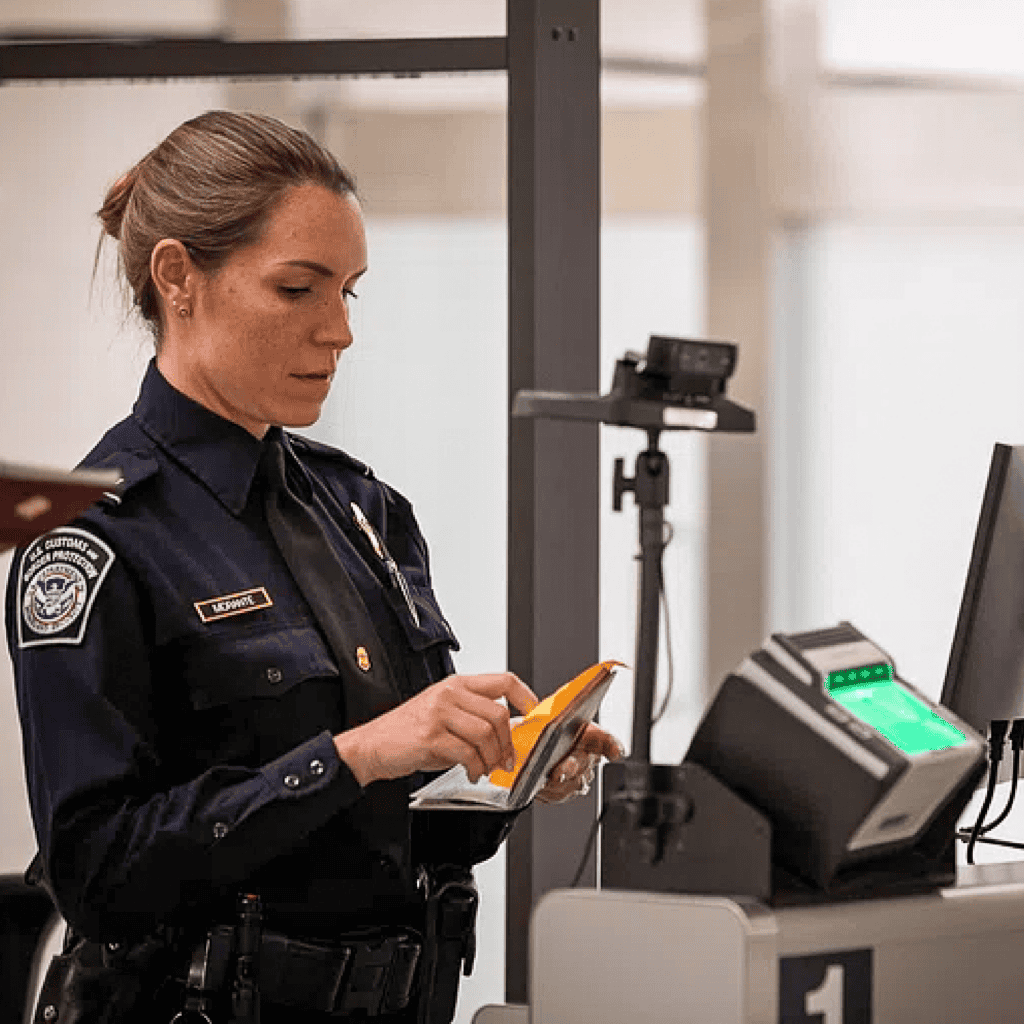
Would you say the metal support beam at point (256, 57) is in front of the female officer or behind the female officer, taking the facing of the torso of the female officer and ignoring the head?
behind

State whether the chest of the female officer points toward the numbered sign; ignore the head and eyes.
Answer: yes

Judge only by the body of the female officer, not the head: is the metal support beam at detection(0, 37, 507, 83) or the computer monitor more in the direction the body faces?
the computer monitor

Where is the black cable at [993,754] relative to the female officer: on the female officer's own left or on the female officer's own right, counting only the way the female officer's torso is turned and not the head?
on the female officer's own left

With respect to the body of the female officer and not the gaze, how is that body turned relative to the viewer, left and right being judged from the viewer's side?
facing the viewer and to the right of the viewer

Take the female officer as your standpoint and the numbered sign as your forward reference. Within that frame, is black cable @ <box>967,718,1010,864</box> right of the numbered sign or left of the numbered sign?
left

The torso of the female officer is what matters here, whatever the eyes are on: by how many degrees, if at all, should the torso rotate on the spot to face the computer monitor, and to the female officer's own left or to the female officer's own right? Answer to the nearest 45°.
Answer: approximately 45° to the female officer's own left

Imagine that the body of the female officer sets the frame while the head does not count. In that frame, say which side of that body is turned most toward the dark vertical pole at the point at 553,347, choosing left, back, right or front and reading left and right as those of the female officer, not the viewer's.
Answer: left
